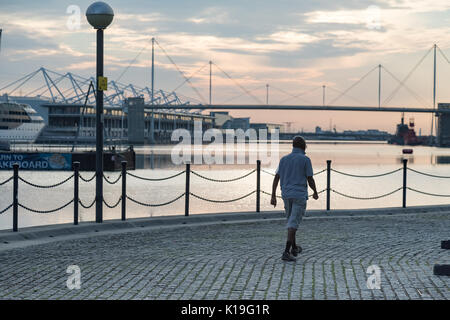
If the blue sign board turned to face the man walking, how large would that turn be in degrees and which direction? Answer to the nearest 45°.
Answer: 0° — it already faces them

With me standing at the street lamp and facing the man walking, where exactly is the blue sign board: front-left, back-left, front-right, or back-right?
back-left

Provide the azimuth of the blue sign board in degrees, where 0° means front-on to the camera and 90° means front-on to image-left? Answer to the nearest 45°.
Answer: approximately 0°

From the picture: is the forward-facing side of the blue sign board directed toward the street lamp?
yes
